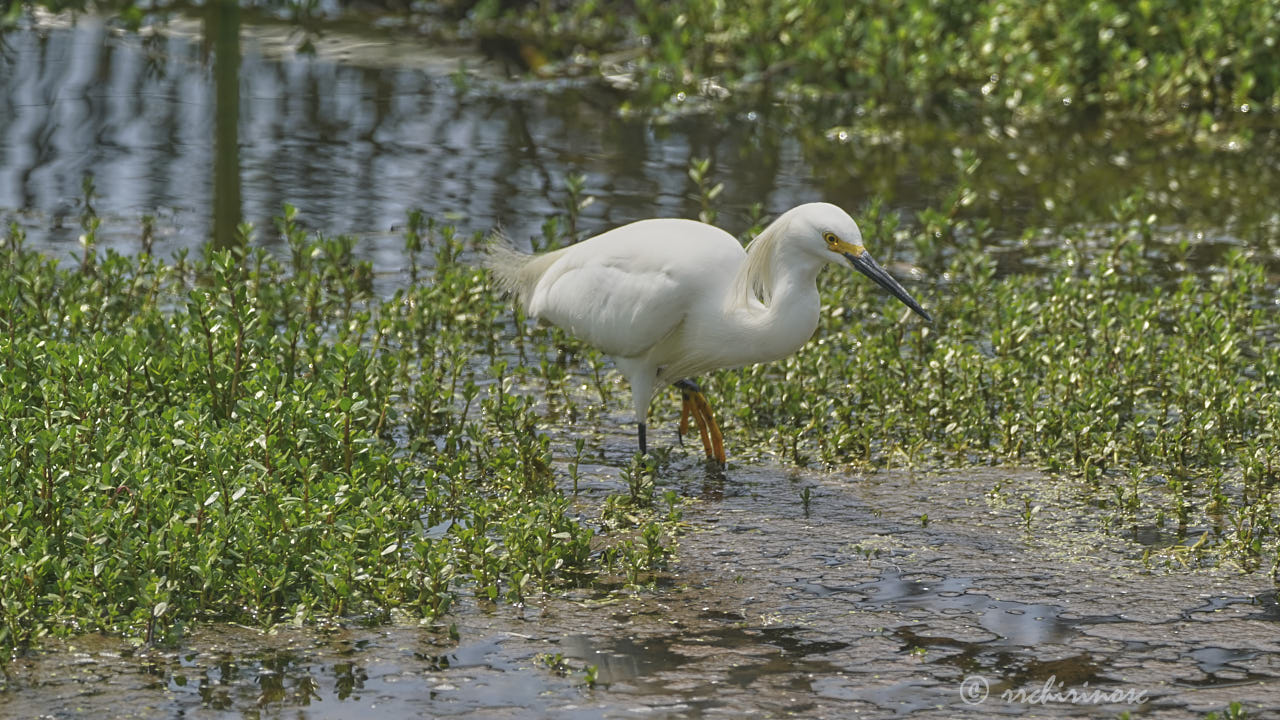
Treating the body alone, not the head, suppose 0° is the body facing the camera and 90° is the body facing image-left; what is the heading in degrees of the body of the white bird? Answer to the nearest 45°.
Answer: approximately 270°
